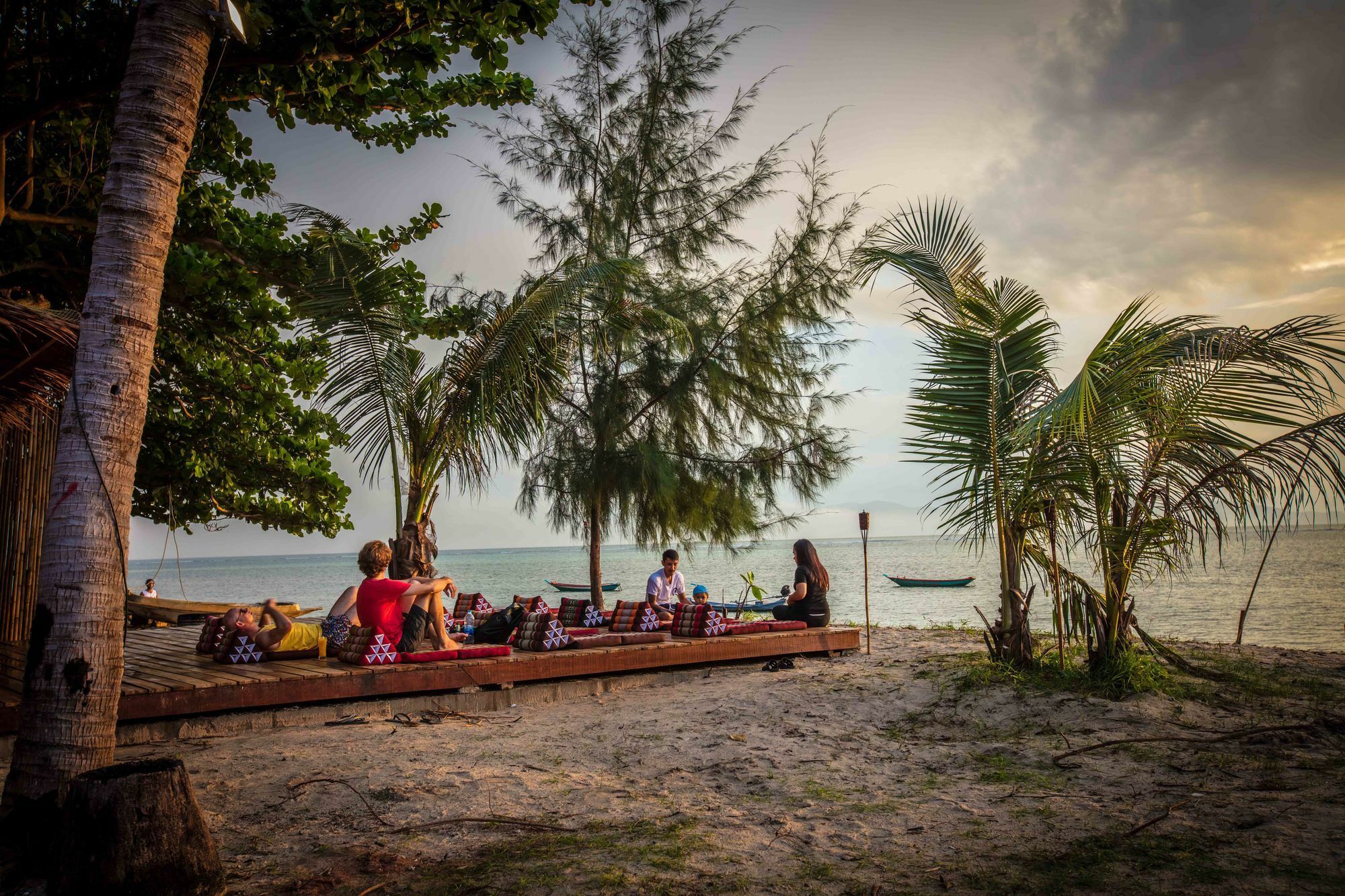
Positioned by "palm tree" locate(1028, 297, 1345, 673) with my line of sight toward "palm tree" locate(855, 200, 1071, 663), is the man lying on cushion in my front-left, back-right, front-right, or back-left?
front-left

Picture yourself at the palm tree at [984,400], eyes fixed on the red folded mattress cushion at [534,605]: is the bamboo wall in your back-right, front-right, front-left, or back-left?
front-left
